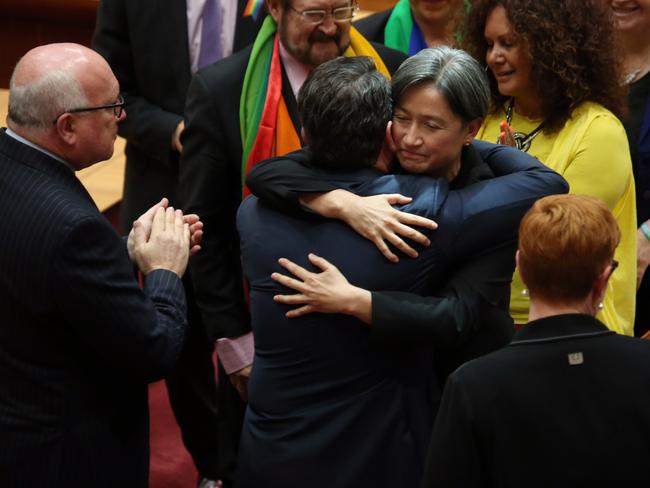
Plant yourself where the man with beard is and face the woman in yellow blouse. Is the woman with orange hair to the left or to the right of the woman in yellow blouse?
right

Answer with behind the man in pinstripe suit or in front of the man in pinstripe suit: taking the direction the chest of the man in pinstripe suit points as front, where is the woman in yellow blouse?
in front

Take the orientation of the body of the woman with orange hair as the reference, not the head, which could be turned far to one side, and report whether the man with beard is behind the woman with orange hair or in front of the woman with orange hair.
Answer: in front

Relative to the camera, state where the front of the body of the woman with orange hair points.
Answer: away from the camera

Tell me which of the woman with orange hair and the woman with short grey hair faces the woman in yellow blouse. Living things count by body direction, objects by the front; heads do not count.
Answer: the woman with orange hair

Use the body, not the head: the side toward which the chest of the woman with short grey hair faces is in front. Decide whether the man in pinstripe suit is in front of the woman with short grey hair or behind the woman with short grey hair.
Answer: in front

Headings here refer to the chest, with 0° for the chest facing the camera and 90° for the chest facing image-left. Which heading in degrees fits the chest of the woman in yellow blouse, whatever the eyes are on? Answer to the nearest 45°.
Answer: approximately 45°

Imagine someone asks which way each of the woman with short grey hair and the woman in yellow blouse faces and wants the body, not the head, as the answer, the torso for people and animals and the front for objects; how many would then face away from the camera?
0

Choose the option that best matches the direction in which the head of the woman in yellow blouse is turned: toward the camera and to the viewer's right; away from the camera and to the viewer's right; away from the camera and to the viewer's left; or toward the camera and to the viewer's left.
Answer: toward the camera and to the viewer's left

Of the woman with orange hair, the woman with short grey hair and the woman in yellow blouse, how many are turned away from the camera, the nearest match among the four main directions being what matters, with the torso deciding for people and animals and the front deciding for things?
1

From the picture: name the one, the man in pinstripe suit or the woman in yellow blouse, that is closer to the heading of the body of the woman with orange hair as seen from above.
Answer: the woman in yellow blouse
